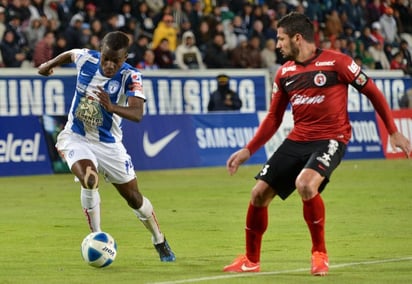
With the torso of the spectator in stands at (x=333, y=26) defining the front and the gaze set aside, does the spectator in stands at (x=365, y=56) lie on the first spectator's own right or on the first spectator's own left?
on the first spectator's own left

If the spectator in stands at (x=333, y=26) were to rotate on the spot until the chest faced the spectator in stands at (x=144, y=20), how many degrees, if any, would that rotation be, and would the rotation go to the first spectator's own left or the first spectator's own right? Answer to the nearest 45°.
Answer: approximately 45° to the first spectator's own right

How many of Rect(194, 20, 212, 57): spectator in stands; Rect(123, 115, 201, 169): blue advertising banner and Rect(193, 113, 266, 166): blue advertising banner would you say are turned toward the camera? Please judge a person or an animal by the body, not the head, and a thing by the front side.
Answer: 3

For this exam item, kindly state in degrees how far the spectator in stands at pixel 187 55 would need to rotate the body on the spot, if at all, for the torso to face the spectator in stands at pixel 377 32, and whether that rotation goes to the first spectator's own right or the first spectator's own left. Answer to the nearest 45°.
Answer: approximately 135° to the first spectator's own left

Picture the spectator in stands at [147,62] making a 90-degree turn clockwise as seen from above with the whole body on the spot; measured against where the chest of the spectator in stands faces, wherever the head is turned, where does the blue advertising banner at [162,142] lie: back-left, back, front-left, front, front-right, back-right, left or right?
left

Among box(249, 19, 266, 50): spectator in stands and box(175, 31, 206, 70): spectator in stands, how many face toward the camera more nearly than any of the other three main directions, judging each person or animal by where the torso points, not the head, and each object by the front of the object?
2

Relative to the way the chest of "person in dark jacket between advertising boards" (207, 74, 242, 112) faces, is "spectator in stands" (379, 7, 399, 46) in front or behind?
behind

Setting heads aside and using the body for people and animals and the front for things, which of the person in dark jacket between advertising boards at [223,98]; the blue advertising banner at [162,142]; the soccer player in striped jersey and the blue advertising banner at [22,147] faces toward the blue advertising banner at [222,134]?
the person in dark jacket between advertising boards

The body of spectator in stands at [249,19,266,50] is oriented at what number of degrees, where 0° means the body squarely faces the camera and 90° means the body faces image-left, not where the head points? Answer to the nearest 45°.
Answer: approximately 0°

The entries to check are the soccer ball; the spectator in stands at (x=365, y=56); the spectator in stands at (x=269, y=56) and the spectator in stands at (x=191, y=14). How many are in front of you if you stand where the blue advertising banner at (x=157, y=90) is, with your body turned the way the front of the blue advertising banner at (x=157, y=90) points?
1

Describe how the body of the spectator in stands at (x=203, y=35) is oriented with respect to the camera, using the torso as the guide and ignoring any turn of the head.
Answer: toward the camera

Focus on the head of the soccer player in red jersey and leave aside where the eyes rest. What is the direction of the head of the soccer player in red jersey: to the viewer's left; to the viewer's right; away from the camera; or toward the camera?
to the viewer's left

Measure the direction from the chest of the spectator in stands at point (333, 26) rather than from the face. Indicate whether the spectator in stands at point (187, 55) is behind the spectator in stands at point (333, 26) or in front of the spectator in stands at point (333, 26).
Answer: in front

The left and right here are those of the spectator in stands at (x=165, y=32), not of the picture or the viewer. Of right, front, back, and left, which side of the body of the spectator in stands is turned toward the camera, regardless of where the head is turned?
front

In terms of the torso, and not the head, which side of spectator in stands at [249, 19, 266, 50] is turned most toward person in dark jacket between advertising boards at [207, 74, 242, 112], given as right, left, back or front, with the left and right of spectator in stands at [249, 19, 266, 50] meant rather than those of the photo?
front
